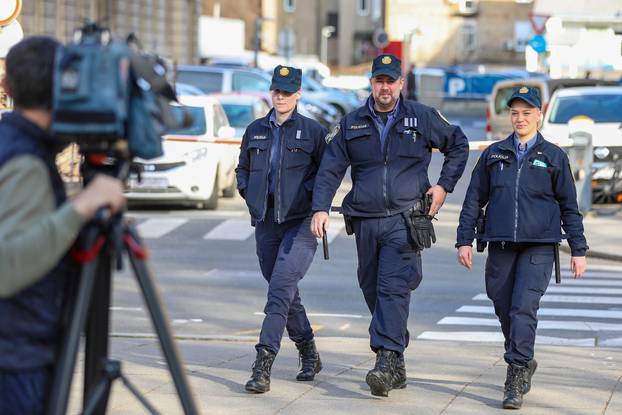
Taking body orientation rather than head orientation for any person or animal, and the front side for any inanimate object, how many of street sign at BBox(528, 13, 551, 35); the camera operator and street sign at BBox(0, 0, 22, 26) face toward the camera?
2

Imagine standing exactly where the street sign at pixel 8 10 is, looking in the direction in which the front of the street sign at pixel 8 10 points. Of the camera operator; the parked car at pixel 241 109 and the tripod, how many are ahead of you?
2

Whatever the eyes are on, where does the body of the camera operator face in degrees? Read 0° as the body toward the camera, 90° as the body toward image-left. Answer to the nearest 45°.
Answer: approximately 225°
